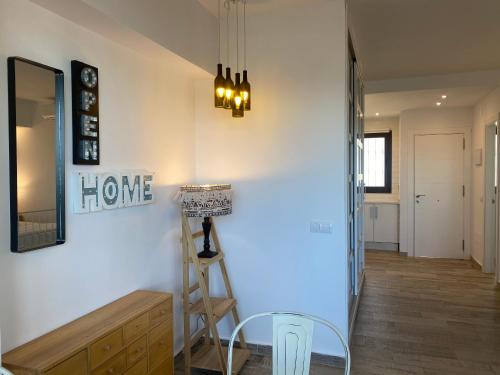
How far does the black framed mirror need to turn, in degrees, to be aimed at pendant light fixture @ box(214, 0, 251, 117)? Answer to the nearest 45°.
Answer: approximately 45° to its left

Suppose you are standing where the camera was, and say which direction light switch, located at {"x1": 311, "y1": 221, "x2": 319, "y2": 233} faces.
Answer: facing the viewer

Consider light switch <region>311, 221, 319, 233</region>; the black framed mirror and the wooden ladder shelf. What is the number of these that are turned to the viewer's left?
0

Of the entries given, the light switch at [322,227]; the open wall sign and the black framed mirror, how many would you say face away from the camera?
0

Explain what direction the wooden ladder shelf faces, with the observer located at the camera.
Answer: facing the viewer and to the right of the viewer

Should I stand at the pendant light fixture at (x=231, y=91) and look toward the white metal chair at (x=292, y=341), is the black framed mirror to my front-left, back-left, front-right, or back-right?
front-right

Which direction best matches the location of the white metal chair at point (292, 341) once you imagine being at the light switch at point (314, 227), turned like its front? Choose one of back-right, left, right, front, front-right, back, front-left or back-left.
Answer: front

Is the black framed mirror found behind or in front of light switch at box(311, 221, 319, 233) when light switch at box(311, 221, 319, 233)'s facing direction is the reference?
in front

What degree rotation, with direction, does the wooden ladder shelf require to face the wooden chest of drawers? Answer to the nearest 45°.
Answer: approximately 90° to its right

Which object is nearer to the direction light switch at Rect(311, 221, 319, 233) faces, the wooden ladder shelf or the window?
the wooden ladder shelf

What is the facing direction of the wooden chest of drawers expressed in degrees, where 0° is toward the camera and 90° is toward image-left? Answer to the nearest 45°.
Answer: approximately 315°
